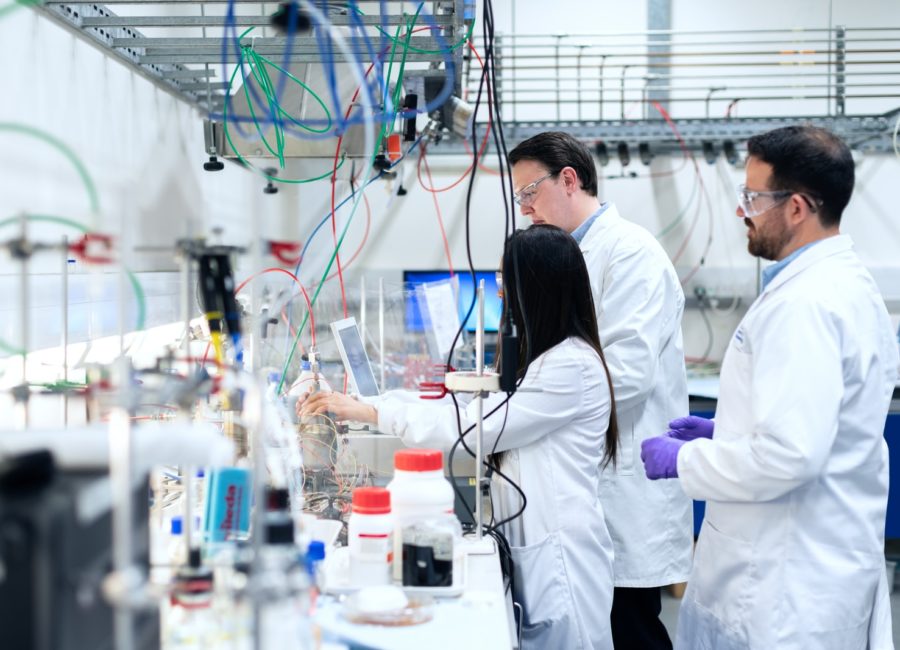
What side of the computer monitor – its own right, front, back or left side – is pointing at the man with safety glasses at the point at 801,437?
front

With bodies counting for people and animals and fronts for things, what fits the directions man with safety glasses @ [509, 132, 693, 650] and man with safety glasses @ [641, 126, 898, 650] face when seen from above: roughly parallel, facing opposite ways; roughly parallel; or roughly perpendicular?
roughly parallel

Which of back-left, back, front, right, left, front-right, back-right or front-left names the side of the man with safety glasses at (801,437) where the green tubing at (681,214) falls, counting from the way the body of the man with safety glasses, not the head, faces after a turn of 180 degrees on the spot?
left

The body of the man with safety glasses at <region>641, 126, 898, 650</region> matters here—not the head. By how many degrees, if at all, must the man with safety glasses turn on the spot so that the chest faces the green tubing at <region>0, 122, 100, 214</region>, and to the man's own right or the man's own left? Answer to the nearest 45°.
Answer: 0° — they already face it

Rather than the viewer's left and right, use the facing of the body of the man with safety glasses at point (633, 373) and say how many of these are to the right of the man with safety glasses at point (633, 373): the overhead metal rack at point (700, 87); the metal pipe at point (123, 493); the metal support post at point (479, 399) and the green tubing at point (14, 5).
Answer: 1

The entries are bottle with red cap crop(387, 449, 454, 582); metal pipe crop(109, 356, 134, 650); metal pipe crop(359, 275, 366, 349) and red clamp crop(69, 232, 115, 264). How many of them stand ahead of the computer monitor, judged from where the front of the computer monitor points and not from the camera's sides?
4

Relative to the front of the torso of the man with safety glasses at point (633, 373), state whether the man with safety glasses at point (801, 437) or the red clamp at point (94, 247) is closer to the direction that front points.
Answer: the red clamp

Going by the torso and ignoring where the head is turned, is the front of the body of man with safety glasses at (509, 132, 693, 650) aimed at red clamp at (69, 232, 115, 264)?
no

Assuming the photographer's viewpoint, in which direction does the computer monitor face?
facing the viewer

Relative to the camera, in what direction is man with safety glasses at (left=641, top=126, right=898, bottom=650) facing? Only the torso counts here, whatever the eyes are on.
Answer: to the viewer's left

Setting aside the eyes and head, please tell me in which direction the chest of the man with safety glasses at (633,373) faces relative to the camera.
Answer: to the viewer's left

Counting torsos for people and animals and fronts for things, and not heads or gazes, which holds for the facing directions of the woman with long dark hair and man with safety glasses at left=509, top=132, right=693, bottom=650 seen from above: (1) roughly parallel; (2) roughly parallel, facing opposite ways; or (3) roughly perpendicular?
roughly parallel

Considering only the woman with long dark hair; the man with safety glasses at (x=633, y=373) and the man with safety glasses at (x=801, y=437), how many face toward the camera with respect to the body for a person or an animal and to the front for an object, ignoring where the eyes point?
0

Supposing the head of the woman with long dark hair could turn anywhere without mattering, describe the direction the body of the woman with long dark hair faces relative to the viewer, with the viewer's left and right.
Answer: facing to the left of the viewer

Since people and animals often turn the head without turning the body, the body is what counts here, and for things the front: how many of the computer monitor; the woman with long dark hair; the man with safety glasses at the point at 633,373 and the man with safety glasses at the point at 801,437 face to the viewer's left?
3
